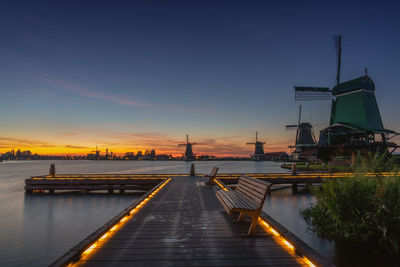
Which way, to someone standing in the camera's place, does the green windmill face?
facing away from the viewer and to the left of the viewer

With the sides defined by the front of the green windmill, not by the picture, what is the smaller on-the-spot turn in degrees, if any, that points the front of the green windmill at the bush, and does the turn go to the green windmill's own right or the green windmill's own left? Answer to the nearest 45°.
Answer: approximately 135° to the green windmill's own left

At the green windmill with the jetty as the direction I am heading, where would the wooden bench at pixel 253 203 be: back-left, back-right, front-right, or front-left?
front-left

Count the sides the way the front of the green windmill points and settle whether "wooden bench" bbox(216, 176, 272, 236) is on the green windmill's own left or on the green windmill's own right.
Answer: on the green windmill's own left
